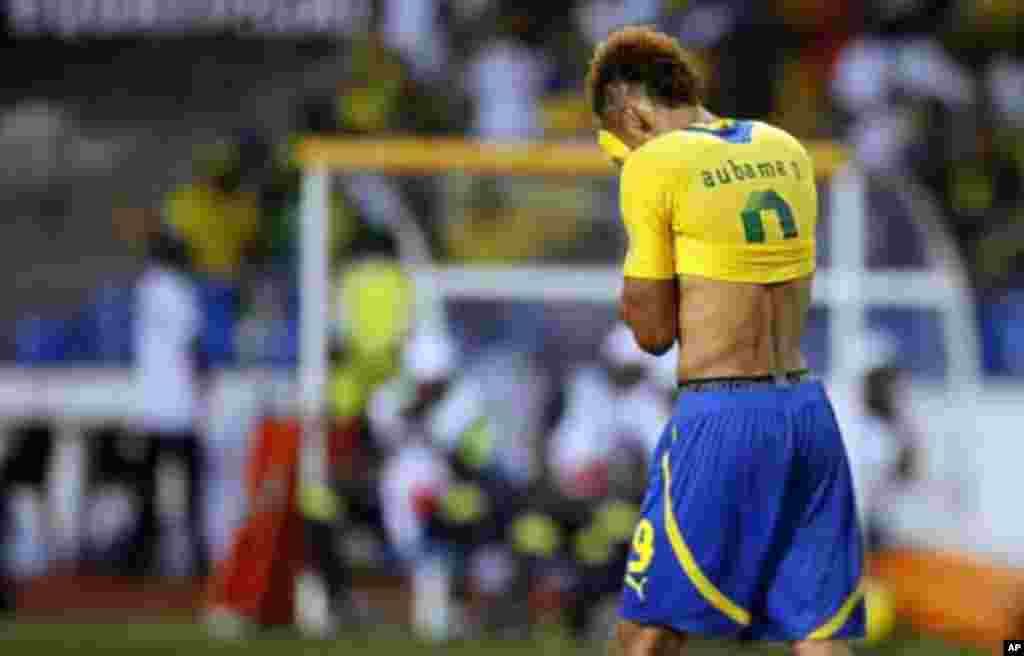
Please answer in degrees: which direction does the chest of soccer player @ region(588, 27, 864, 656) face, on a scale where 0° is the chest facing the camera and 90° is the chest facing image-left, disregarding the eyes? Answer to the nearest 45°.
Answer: approximately 135°

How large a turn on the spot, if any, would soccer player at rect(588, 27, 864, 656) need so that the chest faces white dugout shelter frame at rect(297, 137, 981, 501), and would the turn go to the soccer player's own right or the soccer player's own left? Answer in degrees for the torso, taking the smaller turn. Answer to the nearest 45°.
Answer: approximately 45° to the soccer player's own right

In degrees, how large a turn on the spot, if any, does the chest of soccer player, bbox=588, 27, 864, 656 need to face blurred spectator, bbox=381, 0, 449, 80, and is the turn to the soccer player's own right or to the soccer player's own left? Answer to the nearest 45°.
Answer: approximately 45° to the soccer player's own right

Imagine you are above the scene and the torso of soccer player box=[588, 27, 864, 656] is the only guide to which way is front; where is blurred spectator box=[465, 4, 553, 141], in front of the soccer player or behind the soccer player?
in front

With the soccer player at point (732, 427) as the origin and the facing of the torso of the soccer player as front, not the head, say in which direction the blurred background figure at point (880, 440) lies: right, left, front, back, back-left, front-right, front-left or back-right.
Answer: front-right

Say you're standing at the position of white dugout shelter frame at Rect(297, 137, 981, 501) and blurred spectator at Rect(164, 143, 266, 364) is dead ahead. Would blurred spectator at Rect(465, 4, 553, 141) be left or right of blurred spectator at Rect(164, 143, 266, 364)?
right

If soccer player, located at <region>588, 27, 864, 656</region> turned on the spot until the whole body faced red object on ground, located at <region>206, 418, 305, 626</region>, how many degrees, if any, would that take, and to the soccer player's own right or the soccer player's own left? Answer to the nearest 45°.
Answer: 0° — they already face it

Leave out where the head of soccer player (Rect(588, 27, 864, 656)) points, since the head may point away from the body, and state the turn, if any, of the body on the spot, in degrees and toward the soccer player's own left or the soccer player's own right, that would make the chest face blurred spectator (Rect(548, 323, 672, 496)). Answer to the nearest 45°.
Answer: approximately 45° to the soccer player's own right

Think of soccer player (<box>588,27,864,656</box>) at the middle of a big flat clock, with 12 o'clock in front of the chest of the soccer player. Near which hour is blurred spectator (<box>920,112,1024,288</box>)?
The blurred spectator is roughly at 2 o'clock from the soccer player.
